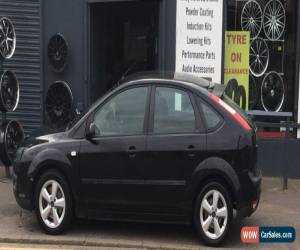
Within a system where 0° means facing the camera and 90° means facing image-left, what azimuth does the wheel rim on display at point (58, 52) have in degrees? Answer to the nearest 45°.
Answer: approximately 45°

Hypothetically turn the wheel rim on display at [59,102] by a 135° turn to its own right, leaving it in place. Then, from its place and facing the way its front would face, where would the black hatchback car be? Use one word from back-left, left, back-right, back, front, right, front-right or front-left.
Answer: back

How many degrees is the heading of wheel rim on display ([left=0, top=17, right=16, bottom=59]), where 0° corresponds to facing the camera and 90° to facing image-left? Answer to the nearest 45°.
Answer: approximately 45°

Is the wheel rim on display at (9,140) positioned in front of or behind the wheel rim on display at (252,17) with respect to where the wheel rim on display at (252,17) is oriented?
in front
